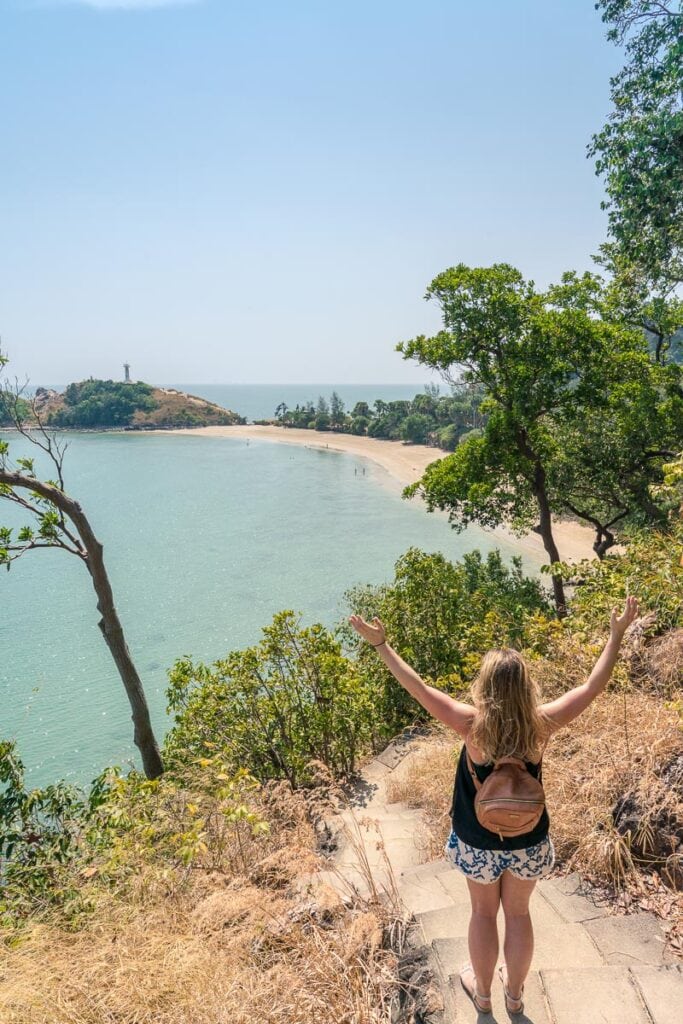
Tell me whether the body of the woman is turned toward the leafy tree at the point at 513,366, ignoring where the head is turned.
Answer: yes

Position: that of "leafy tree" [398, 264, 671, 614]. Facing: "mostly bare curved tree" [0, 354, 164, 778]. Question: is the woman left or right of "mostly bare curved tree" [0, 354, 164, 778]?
left

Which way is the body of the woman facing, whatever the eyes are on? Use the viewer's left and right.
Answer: facing away from the viewer

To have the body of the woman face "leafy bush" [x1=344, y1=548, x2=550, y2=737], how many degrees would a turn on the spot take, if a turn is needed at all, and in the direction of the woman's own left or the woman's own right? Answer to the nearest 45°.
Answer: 0° — they already face it

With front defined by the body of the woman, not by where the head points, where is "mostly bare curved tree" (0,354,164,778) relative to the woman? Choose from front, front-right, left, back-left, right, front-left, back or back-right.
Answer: front-left

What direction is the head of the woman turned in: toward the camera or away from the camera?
away from the camera
